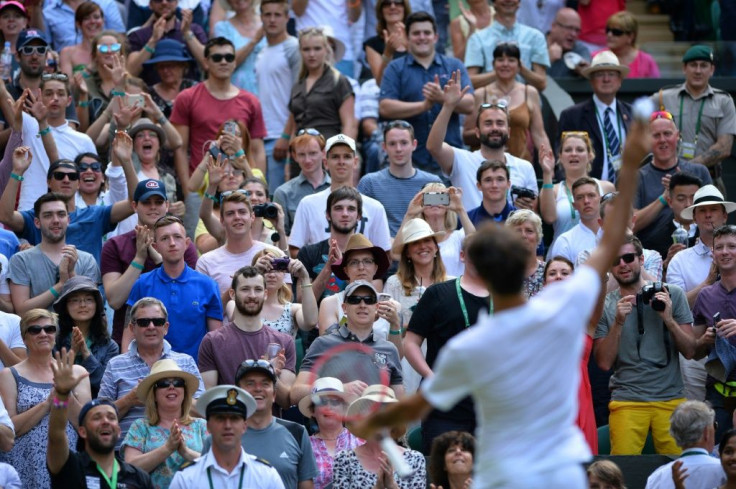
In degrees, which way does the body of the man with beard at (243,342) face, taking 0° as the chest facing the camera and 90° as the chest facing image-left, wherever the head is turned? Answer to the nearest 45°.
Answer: approximately 0°

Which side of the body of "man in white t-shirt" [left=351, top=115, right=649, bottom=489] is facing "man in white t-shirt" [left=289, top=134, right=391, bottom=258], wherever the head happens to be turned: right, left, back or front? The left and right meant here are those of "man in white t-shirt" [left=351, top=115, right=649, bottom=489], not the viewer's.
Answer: front

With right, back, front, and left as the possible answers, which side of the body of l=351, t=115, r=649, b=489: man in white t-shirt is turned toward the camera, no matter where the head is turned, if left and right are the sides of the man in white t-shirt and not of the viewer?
back

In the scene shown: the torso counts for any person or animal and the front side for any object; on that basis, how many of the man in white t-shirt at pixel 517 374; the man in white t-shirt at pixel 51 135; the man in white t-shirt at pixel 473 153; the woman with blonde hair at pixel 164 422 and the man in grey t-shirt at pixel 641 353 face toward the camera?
4

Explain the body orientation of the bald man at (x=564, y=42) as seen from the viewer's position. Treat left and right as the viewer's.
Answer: facing the viewer and to the right of the viewer

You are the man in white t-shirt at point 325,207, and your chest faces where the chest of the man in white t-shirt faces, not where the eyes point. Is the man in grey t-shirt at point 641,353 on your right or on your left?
on your left

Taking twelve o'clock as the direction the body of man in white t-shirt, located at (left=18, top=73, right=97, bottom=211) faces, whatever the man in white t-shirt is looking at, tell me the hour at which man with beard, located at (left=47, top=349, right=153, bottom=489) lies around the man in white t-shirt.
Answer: The man with beard is roughly at 12 o'clock from the man in white t-shirt.

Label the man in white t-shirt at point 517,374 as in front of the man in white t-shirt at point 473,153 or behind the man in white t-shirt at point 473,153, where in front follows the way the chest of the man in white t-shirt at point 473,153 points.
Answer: in front

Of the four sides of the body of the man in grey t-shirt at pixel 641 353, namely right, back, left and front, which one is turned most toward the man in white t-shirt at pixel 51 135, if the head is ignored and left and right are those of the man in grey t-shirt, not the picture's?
right

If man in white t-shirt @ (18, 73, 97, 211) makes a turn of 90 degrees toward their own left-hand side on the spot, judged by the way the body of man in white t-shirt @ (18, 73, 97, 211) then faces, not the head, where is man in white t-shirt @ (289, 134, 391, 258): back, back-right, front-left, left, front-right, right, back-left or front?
front-right

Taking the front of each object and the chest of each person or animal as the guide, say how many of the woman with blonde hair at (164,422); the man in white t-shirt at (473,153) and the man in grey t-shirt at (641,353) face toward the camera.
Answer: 3

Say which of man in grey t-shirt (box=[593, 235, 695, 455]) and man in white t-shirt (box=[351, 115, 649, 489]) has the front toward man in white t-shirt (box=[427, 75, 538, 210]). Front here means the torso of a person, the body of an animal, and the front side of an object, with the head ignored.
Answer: man in white t-shirt (box=[351, 115, 649, 489])

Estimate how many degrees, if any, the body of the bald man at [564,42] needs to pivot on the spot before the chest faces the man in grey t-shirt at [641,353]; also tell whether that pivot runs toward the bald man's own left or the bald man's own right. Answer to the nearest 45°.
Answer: approximately 45° to the bald man's own right

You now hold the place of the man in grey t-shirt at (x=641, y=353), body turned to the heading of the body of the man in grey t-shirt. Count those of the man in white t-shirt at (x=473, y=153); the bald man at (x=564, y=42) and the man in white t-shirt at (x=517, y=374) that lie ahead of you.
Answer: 1
